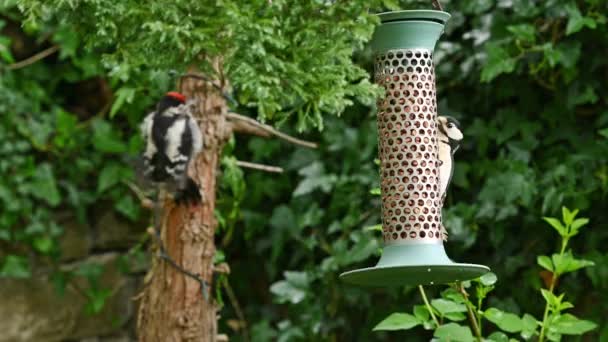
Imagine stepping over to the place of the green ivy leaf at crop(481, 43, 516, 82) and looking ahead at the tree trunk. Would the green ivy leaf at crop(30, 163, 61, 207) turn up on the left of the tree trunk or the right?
right

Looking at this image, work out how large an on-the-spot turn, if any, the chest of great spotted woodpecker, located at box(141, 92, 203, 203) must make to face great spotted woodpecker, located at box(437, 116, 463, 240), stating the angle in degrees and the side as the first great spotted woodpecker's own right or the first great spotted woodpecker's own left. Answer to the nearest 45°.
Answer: approximately 90° to the first great spotted woodpecker's own right

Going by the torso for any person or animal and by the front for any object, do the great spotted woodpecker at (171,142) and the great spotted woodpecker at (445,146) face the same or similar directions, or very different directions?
very different directions

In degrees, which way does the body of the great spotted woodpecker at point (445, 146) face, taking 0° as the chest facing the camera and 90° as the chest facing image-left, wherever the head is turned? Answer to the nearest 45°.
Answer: approximately 45°

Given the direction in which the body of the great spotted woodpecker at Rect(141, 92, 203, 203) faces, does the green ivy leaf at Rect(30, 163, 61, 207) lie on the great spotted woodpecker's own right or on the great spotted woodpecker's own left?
on the great spotted woodpecker's own left

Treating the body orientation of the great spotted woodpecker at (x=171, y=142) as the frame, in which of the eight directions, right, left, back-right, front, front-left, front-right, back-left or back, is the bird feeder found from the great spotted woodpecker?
right

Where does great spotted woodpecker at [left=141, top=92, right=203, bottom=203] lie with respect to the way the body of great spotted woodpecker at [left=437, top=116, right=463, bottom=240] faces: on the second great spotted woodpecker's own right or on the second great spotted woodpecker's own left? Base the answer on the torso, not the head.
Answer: on the second great spotted woodpecker's own right

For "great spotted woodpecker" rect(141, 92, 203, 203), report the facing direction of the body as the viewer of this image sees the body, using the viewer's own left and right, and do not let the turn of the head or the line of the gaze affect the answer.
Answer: facing away from the viewer and to the right of the viewer
